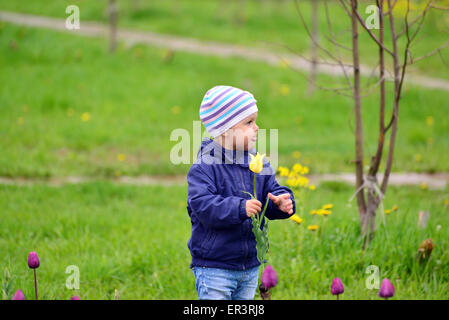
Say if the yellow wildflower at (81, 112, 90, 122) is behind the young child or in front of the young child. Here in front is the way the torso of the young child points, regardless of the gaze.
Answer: behind

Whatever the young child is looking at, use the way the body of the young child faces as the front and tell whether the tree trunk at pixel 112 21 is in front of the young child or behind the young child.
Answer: behind

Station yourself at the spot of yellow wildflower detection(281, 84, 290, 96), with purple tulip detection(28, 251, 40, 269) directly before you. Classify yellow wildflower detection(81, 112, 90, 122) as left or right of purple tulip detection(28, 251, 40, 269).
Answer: right

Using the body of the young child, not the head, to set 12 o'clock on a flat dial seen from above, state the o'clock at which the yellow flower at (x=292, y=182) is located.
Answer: The yellow flower is roughly at 8 o'clock from the young child.

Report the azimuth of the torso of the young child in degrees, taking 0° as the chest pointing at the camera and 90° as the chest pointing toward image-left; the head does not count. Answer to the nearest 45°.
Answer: approximately 315°

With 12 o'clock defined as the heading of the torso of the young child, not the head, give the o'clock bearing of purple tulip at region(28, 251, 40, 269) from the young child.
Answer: The purple tulip is roughly at 5 o'clock from the young child.

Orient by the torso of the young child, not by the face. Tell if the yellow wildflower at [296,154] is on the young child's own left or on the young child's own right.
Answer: on the young child's own left

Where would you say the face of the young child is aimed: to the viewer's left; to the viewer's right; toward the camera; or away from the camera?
to the viewer's right

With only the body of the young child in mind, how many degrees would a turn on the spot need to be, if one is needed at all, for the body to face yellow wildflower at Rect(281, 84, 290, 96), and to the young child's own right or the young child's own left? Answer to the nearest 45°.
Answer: approximately 135° to the young child's own left

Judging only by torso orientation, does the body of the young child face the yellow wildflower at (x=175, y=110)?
no

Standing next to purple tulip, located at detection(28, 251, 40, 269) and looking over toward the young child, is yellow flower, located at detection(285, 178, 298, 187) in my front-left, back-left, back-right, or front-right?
front-left

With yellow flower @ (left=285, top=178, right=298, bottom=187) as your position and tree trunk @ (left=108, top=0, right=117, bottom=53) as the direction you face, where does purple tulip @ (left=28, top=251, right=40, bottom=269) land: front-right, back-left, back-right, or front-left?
back-left
